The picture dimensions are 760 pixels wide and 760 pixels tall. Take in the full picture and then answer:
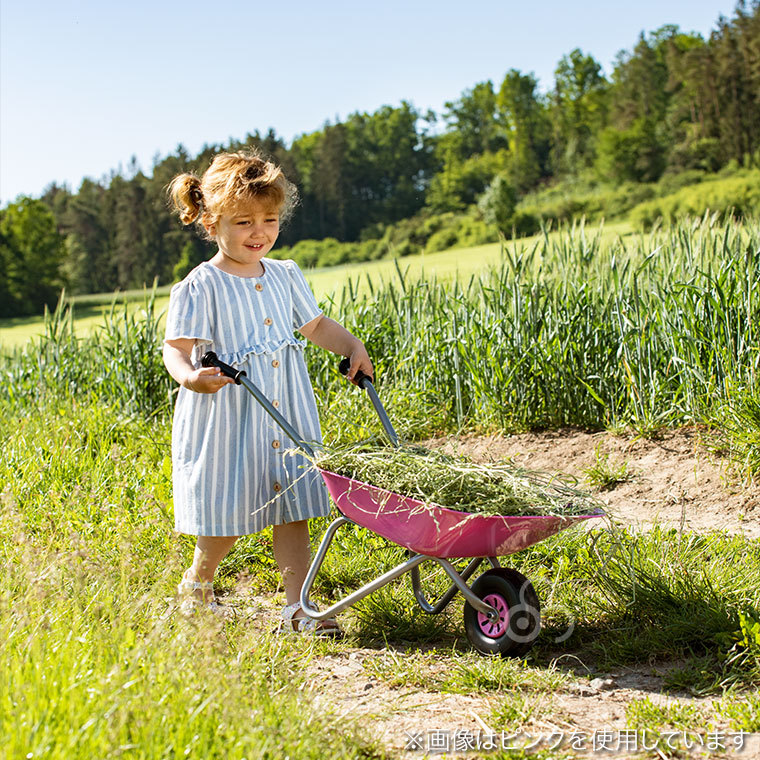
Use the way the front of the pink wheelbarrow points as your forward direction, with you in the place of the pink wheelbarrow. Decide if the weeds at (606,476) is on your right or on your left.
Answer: on your left

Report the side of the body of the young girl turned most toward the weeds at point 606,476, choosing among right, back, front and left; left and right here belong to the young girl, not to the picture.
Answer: left

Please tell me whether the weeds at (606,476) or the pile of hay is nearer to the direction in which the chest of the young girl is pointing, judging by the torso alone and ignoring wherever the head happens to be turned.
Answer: the pile of hay
